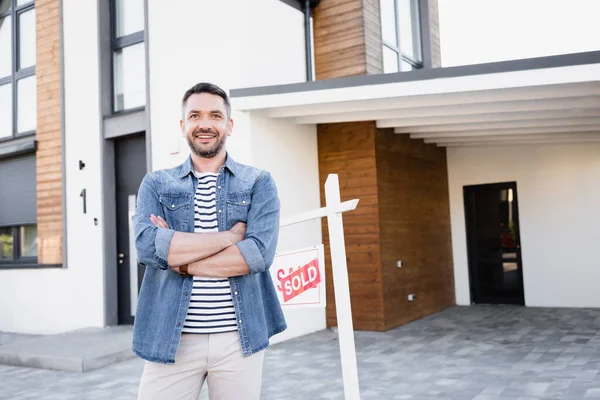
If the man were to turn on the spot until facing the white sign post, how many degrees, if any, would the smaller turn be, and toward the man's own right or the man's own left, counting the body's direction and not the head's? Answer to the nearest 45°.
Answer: approximately 135° to the man's own left

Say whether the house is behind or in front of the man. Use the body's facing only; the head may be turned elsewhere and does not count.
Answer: behind

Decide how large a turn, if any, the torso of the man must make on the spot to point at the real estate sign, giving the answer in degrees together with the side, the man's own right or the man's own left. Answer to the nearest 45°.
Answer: approximately 135° to the man's own left

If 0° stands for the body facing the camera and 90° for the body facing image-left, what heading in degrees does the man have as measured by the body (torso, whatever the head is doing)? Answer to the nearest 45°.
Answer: approximately 0°
